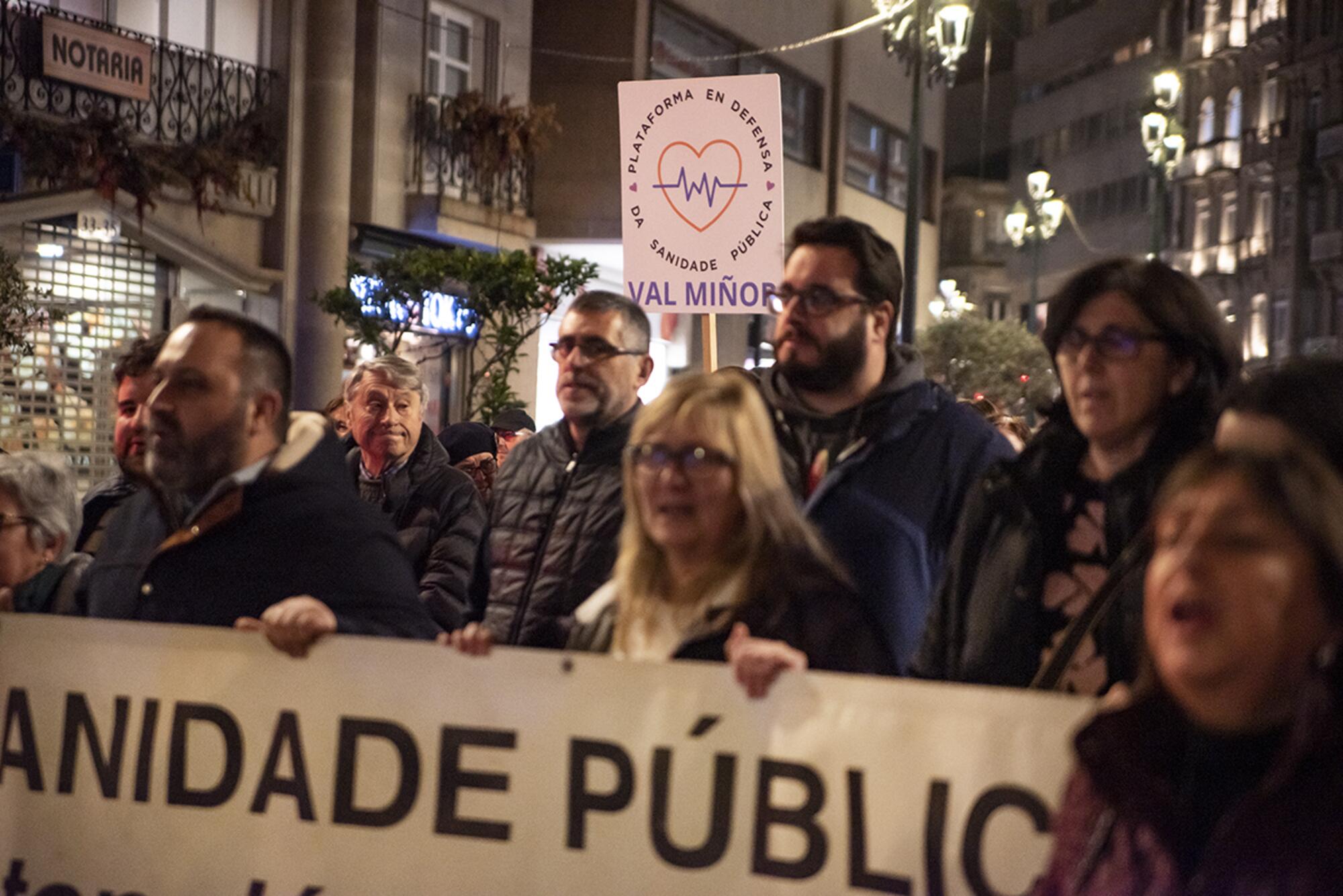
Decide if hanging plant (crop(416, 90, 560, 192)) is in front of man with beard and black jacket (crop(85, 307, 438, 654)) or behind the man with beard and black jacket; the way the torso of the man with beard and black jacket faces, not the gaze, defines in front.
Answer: behind

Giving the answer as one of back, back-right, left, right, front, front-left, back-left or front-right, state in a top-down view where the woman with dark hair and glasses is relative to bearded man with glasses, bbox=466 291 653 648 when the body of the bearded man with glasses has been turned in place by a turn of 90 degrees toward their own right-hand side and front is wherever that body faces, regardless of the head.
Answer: back

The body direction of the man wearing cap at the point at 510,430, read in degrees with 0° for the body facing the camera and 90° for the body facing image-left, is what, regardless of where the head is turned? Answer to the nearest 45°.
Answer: approximately 45°

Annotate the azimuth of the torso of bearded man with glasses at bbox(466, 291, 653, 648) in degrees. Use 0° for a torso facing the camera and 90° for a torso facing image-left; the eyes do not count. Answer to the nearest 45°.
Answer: approximately 45°

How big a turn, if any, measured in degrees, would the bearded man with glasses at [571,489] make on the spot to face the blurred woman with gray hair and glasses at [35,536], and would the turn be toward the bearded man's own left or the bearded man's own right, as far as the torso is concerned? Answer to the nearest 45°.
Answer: approximately 45° to the bearded man's own right

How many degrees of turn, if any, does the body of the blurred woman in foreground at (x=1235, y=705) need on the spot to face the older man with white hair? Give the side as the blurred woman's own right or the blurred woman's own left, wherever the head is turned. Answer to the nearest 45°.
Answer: approximately 90° to the blurred woman's own right

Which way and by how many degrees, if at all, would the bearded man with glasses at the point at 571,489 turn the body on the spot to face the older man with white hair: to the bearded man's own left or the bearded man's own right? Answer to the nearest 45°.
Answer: approximately 135° to the bearded man's own right

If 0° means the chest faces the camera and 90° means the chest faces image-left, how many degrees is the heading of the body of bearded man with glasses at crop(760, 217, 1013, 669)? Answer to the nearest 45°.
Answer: approximately 45°

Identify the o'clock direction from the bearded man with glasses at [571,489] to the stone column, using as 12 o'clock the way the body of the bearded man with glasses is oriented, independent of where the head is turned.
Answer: The stone column is roughly at 4 o'clock from the bearded man with glasses.

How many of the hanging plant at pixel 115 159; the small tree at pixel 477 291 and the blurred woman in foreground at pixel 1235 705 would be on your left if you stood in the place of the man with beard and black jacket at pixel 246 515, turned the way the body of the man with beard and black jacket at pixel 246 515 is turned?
1

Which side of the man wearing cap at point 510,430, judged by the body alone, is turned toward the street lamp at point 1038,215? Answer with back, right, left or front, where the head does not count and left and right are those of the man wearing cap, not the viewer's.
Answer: back

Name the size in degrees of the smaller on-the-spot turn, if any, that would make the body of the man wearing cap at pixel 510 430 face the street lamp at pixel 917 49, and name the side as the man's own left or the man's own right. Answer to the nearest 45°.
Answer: approximately 180°
